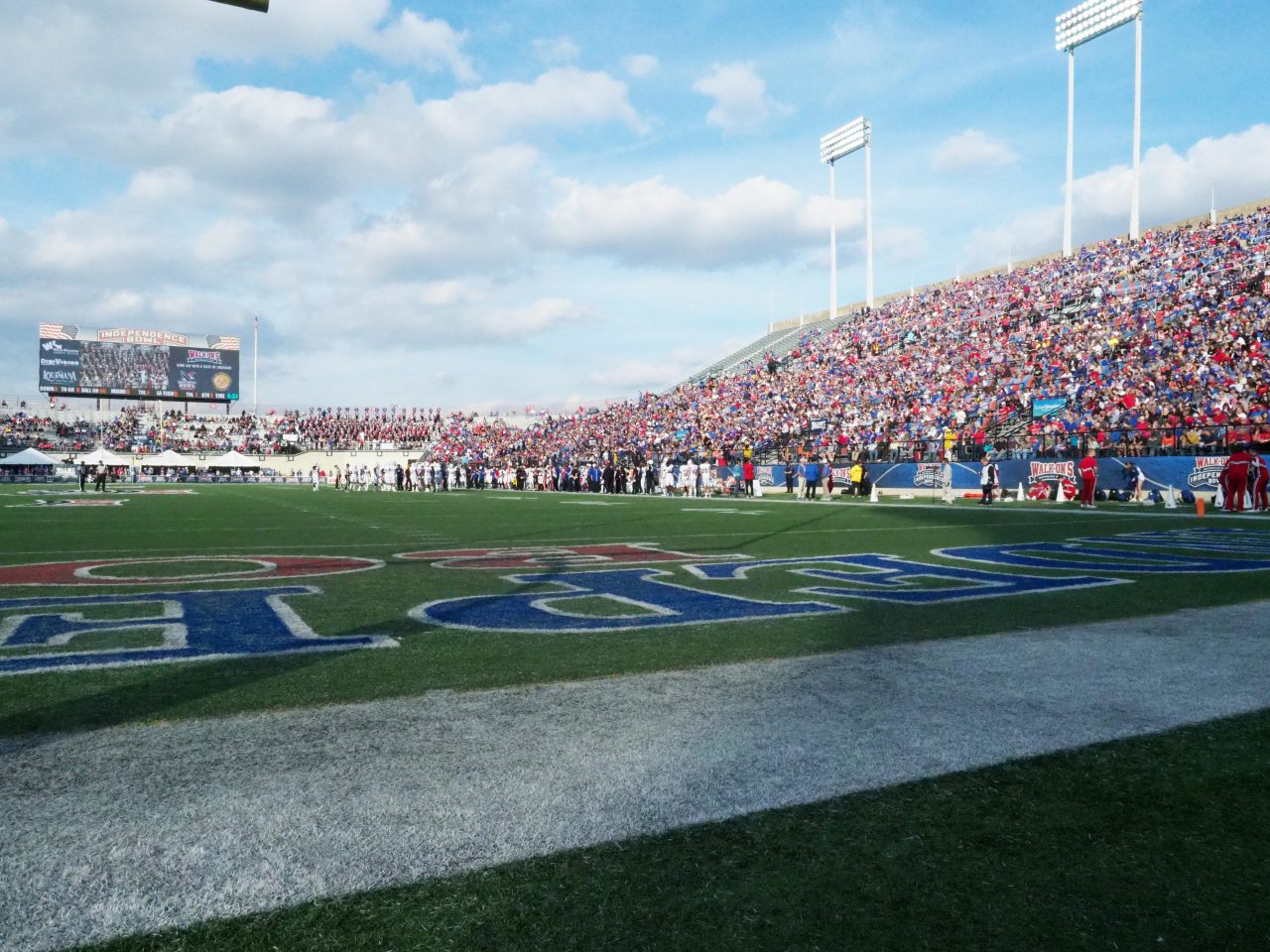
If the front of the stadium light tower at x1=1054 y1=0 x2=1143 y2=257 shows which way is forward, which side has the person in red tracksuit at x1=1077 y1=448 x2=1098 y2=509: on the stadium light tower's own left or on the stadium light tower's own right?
on the stadium light tower's own left

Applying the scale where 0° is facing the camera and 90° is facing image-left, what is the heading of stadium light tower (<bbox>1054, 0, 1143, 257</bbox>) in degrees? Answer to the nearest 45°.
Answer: approximately 45°

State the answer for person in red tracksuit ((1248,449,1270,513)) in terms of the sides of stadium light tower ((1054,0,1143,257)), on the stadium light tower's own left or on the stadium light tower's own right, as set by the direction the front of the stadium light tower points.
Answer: on the stadium light tower's own left
